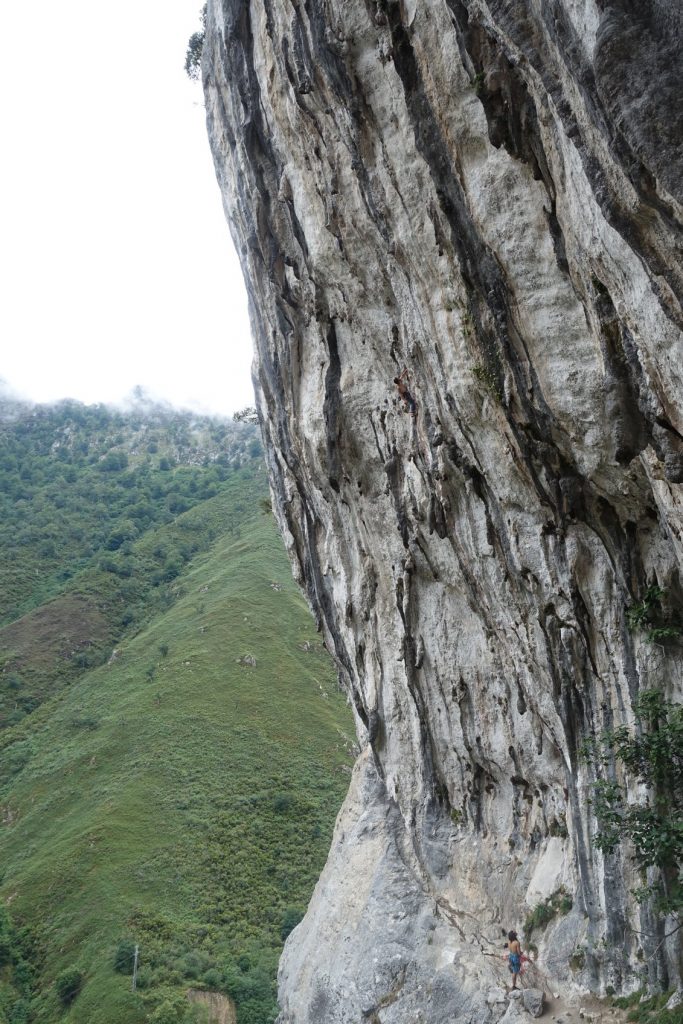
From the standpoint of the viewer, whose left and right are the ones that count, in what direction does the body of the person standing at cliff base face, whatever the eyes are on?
facing away from the viewer

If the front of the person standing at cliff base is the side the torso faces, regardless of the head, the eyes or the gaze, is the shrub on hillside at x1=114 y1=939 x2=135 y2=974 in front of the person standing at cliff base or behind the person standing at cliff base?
in front

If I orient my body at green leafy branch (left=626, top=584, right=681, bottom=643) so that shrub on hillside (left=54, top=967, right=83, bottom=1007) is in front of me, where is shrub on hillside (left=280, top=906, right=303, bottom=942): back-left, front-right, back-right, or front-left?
front-right

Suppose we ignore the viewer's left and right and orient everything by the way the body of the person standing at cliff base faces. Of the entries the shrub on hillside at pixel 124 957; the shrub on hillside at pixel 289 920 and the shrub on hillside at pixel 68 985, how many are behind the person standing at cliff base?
0

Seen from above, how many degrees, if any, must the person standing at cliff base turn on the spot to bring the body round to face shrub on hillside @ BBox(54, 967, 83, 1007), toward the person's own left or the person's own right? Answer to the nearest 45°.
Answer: approximately 45° to the person's own left
